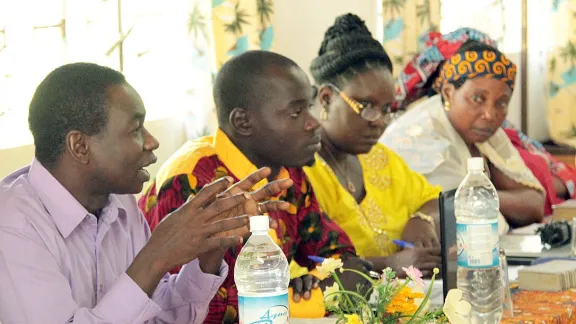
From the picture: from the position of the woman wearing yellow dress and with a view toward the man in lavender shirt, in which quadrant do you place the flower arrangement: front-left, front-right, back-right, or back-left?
front-left

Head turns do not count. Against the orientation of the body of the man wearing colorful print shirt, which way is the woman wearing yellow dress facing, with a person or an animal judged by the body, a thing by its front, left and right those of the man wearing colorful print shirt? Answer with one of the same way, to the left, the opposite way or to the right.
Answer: the same way

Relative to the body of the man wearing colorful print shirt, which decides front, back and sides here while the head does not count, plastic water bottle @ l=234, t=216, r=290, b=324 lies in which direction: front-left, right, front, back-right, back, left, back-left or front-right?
front-right

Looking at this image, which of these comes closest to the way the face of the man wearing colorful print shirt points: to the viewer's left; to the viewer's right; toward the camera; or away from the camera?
to the viewer's right

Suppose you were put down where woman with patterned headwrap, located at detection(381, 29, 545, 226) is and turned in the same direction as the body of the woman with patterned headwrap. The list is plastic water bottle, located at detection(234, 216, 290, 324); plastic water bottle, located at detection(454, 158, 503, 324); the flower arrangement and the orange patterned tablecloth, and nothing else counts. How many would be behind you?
0

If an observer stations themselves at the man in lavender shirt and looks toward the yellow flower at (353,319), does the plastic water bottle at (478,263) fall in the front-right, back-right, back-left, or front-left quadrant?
front-left

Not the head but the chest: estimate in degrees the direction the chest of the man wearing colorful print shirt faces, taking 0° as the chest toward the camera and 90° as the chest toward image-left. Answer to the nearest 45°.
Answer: approximately 315°

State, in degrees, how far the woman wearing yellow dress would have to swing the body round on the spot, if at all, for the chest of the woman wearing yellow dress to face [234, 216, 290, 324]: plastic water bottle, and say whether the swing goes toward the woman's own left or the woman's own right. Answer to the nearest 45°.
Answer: approximately 45° to the woman's own right

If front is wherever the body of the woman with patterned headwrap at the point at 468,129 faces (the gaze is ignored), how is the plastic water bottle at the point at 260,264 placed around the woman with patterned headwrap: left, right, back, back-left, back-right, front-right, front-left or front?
front-right

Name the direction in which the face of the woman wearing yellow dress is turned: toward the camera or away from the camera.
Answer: toward the camera

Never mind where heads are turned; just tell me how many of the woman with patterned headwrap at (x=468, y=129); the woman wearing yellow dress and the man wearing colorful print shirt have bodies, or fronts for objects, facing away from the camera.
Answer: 0

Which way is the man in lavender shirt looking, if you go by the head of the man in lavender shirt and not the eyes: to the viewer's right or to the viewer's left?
to the viewer's right

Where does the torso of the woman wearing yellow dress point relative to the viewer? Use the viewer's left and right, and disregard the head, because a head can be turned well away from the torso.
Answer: facing the viewer and to the right of the viewer

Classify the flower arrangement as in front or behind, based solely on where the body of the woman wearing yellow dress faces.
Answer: in front

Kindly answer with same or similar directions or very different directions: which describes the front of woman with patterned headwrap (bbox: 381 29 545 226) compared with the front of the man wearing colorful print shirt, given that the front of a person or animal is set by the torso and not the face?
same or similar directions

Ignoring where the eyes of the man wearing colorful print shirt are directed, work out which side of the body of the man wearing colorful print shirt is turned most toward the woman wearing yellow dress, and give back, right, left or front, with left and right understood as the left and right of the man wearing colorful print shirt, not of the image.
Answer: left

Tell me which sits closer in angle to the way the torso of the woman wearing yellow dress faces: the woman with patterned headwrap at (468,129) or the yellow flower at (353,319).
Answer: the yellow flower
